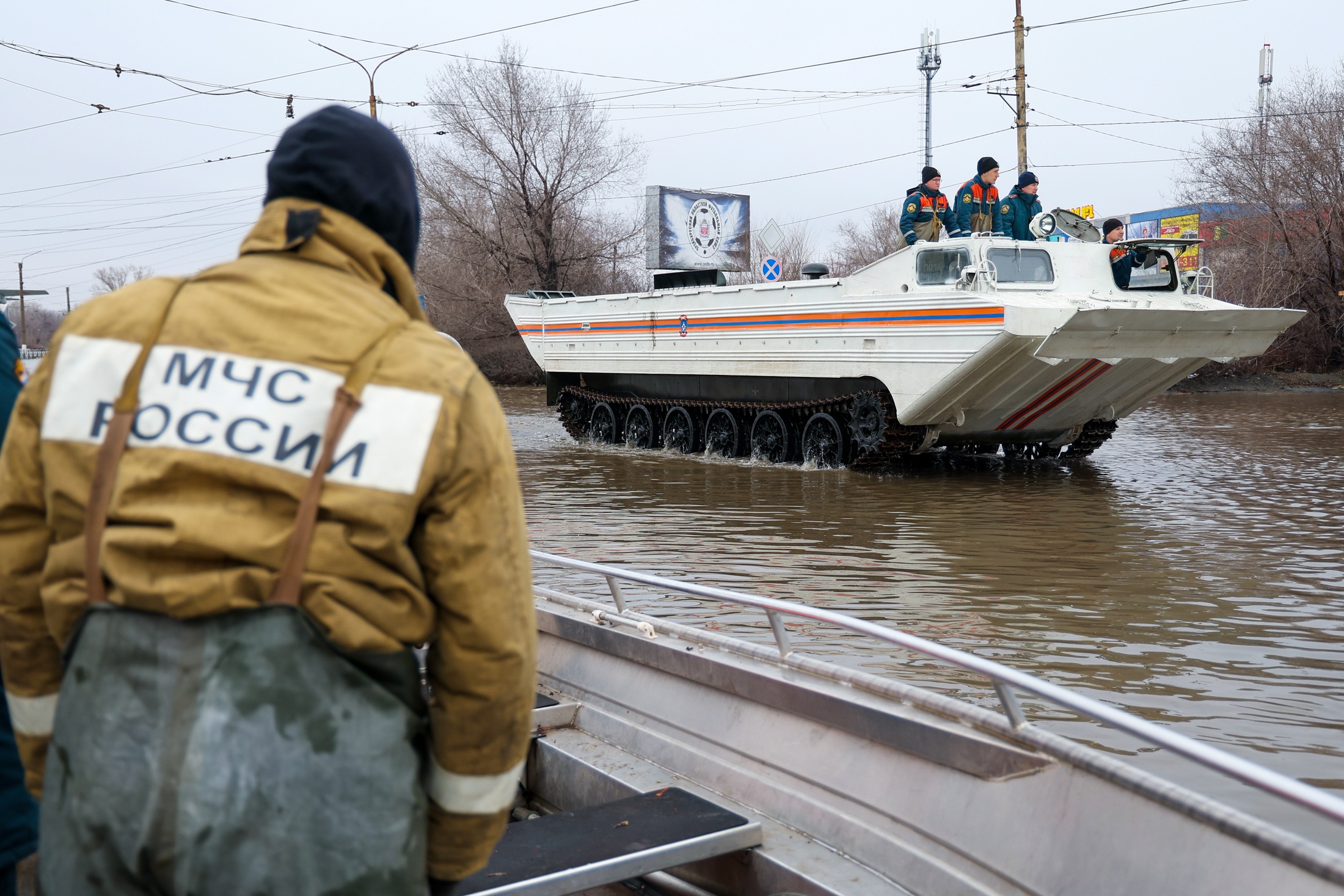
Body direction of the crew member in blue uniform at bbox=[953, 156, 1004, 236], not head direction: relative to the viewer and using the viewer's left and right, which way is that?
facing the viewer and to the right of the viewer

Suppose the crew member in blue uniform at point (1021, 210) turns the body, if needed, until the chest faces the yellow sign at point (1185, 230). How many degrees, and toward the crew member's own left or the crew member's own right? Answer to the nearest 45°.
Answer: approximately 135° to the crew member's own left

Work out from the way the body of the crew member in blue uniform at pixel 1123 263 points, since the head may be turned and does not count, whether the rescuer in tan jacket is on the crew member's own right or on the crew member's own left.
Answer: on the crew member's own right

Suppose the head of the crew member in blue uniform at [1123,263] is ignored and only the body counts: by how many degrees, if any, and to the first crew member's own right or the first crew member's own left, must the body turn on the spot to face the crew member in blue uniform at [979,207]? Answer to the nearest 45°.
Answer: approximately 135° to the first crew member's own right

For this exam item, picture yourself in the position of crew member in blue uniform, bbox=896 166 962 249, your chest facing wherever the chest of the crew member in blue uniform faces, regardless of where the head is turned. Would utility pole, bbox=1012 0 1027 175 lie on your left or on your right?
on your left

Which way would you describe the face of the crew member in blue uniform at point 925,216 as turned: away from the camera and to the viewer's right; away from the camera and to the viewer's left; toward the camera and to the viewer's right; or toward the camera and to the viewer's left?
toward the camera and to the viewer's right

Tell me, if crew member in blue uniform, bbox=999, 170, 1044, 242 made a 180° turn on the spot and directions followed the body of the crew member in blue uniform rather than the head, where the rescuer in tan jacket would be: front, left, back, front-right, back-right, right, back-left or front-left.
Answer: back-left

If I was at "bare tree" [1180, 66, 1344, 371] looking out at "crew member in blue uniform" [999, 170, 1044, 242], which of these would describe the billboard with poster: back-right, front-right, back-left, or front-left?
front-right

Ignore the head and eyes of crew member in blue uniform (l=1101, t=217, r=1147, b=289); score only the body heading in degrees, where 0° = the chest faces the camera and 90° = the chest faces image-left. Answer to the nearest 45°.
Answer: approximately 315°

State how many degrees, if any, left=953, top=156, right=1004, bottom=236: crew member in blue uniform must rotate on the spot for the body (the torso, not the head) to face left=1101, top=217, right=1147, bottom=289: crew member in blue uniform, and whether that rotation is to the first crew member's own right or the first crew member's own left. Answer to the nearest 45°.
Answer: approximately 45° to the first crew member's own left

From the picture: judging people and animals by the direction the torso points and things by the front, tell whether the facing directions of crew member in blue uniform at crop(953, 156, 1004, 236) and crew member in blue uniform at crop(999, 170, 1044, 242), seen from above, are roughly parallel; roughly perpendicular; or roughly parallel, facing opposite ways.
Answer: roughly parallel

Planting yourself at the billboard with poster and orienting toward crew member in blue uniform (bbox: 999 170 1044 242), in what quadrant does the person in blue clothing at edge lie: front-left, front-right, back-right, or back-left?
front-right

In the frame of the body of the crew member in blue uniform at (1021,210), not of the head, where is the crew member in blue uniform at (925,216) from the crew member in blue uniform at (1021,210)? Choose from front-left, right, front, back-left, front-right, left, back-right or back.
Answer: back-right

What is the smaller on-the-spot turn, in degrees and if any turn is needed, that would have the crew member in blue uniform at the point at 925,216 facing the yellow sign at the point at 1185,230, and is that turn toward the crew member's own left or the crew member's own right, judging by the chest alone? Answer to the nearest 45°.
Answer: approximately 135° to the crew member's own left
